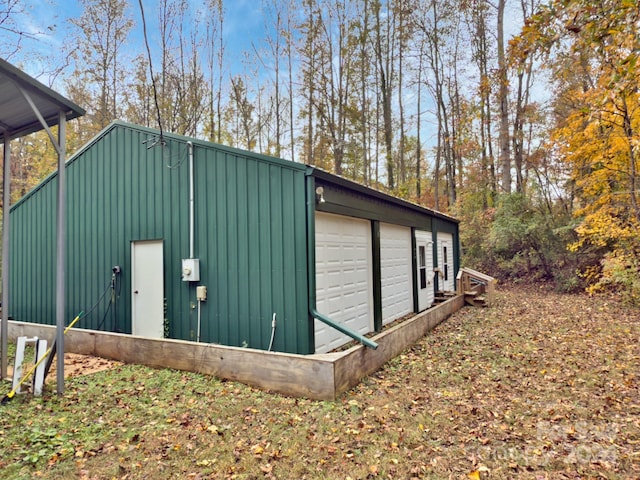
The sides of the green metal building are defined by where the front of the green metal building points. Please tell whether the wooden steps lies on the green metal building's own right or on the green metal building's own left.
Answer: on the green metal building's own left

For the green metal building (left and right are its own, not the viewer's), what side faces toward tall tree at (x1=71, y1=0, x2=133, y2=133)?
back

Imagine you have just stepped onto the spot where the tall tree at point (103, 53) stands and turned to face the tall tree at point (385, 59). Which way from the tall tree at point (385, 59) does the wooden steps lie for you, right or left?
right

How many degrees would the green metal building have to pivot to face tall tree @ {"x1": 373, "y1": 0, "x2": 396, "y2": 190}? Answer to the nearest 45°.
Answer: approximately 90° to its left

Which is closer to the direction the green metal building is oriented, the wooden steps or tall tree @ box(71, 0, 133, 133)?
the wooden steps

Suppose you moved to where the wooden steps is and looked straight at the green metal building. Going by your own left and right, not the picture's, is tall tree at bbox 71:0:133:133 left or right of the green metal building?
right

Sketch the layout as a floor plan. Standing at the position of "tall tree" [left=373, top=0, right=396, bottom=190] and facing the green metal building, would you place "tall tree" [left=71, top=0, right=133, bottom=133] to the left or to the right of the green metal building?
right

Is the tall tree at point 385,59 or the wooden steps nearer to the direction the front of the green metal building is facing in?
the wooden steps

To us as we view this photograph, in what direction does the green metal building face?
facing the viewer and to the right of the viewer
